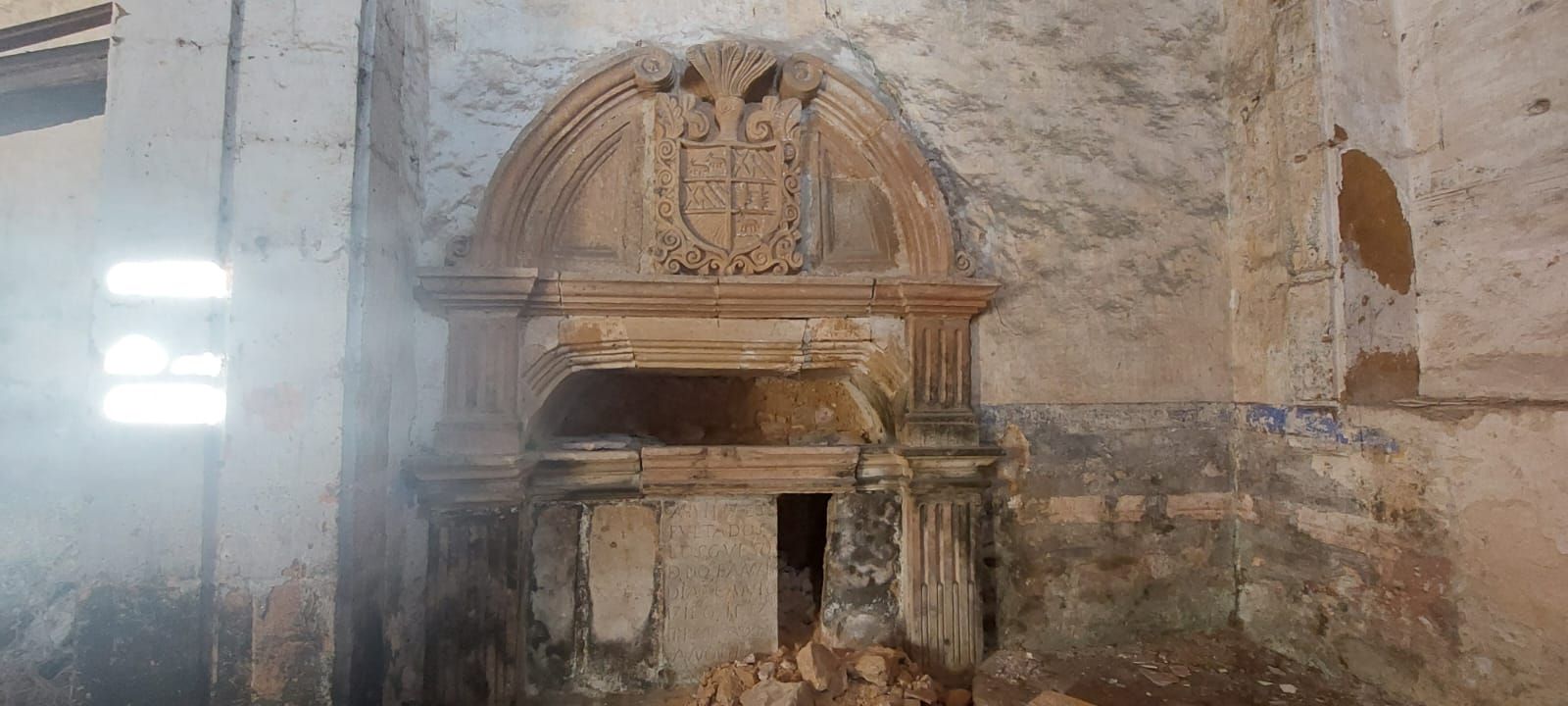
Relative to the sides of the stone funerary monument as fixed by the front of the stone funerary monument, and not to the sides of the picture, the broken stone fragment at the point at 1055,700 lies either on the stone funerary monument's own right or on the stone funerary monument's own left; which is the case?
on the stone funerary monument's own left

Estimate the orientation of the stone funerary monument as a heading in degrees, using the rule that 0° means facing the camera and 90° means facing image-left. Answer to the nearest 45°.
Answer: approximately 0°
